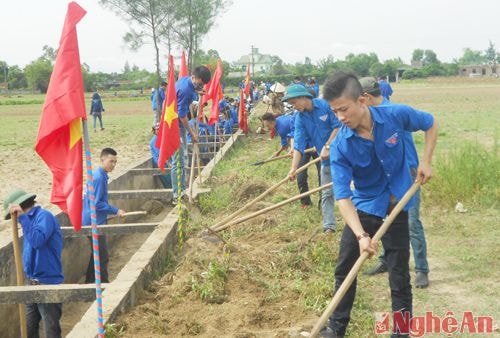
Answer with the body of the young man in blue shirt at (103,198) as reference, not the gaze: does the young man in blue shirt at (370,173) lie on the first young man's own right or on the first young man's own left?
on the first young man's own right

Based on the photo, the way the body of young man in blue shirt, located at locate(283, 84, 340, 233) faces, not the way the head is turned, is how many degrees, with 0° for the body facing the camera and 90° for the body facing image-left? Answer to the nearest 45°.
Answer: approximately 45°

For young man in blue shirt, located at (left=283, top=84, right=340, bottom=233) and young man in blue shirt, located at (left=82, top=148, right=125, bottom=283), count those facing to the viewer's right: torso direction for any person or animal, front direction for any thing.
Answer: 1

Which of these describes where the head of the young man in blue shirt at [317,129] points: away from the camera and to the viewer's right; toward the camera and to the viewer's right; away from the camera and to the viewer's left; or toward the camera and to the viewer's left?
toward the camera and to the viewer's left

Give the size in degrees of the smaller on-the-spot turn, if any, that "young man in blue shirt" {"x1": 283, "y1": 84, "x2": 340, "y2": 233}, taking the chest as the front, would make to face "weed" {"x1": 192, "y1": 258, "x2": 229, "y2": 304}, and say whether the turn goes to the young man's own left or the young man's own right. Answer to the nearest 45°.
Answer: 0° — they already face it

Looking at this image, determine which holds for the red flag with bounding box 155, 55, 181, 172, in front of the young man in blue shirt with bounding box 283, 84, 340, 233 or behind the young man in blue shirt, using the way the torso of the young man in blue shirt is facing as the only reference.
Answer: in front

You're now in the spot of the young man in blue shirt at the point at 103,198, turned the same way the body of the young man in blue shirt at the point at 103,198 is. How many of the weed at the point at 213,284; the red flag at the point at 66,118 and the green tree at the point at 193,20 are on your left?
1

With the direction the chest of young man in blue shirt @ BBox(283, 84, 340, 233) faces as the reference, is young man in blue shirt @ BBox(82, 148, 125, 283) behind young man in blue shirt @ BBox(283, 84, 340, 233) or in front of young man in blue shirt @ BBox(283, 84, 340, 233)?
in front

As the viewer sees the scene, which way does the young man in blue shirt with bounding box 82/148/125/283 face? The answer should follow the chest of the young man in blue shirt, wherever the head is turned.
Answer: to the viewer's right

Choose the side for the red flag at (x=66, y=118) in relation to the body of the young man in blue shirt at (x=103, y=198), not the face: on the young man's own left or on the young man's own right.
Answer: on the young man's own right

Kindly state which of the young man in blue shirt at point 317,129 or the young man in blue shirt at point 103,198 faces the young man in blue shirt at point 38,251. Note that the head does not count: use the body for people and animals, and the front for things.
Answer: the young man in blue shirt at point 317,129
